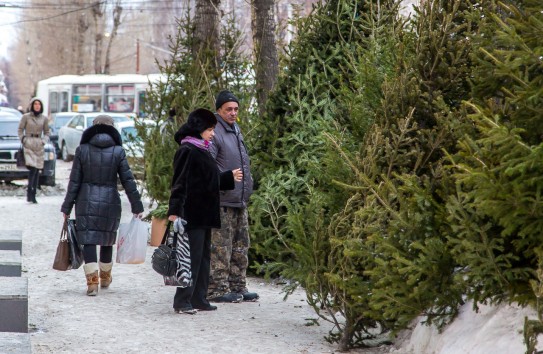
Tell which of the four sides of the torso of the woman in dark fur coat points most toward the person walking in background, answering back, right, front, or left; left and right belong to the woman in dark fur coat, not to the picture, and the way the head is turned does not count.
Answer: left

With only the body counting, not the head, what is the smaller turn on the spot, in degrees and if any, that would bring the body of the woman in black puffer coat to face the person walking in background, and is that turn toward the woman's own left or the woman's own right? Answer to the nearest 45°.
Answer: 0° — they already face them

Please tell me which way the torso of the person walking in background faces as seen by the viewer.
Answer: toward the camera

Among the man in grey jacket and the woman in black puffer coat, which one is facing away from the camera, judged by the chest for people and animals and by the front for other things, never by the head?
the woman in black puffer coat

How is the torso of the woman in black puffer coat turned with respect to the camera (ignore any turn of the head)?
away from the camera

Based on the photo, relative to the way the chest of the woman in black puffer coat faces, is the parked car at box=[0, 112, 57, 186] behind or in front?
in front

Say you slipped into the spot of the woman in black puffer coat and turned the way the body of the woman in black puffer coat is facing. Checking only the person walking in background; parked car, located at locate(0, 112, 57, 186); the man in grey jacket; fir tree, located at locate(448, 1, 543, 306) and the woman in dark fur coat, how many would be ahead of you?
2

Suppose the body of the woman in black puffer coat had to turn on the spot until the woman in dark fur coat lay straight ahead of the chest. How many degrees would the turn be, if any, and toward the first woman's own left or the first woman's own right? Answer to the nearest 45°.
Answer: approximately 135° to the first woman's own right

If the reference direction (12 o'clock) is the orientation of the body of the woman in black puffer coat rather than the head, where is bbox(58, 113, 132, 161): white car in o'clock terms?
The white car is roughly at 12 o'clock from the woman in black puffer coat.

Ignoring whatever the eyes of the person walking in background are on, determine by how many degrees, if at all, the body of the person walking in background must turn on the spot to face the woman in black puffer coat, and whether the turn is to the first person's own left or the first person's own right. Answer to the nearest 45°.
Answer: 0° — they already face them

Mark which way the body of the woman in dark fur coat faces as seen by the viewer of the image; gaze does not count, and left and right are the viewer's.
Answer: facing to the right of the viewer
